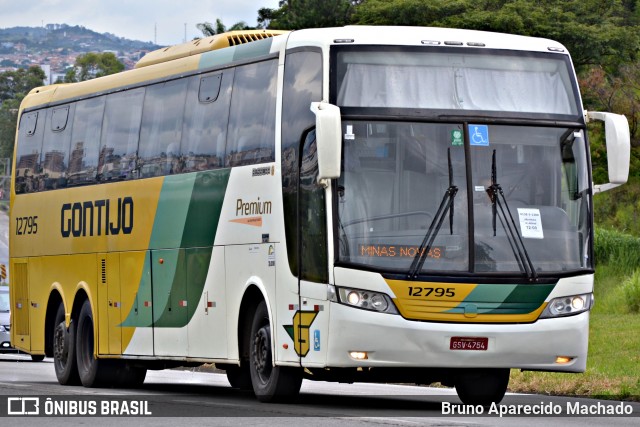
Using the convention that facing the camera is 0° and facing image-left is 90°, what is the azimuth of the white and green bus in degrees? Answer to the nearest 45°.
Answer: approximately 315°
